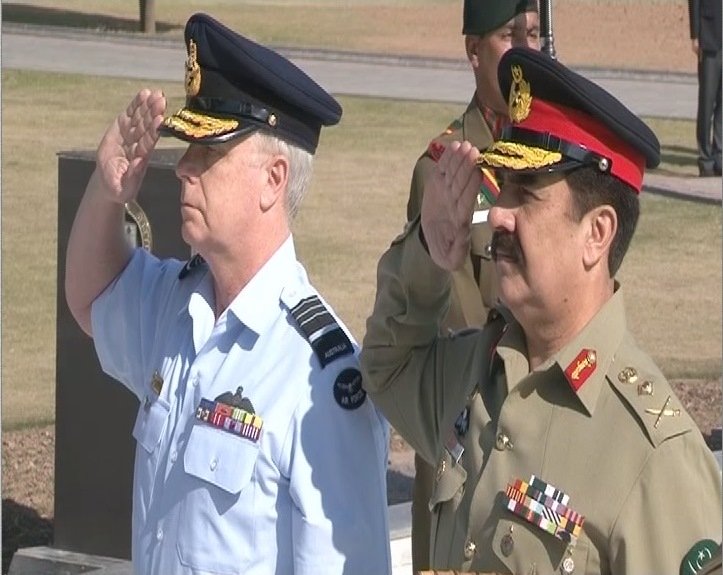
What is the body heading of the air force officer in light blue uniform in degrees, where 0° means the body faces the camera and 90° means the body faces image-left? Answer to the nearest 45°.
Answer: approximately 45°

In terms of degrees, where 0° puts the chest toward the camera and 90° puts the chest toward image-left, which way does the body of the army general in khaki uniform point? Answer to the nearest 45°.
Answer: approximately 45°

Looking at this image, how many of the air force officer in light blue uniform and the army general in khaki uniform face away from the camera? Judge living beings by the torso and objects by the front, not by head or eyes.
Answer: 0

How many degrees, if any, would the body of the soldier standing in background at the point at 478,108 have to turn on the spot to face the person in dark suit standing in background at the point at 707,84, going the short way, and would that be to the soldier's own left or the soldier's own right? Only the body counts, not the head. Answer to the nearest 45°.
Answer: approximately 135° to the soldier's own left

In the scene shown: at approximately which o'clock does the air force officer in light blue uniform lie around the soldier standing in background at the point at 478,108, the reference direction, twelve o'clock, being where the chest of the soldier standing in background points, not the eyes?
The air force officer in light blue uniform is roughly at 2 o'clock from the soldier standing in background.

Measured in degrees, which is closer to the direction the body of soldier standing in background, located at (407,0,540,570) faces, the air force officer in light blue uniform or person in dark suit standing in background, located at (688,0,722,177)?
the air force officer in light blue uniform

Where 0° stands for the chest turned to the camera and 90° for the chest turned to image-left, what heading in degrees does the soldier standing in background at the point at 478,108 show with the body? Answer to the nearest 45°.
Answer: approximately 315°

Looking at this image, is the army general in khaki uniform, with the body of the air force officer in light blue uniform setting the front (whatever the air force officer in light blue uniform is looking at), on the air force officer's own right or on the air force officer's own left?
on the air force officer's own left

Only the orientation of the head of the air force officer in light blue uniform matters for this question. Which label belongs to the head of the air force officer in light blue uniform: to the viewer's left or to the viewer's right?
to the viewer's left
